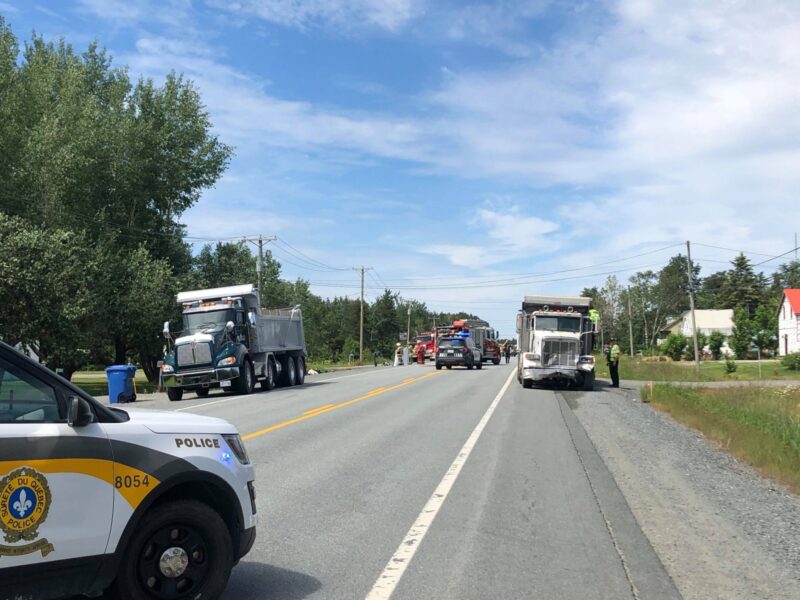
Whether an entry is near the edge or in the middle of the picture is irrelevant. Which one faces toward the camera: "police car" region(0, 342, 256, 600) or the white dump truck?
the white dump truck

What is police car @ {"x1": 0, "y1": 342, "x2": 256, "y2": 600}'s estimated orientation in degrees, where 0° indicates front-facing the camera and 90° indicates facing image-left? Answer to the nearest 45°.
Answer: approximately 270°

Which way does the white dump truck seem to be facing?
toward the camera

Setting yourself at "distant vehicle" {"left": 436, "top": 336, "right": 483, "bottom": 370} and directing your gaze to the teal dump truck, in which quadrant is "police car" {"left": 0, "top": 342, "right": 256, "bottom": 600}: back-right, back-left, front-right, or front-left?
front-left

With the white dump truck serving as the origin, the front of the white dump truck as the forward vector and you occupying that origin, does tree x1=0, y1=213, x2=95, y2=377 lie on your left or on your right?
on your right

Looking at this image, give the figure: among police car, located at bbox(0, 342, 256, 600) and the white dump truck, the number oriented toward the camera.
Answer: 1

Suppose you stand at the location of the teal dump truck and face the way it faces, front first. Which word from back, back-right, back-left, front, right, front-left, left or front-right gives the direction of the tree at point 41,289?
right

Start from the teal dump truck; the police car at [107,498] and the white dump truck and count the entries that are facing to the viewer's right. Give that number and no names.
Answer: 1

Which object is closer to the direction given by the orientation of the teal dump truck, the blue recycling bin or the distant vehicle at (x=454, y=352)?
the blue recycling bin

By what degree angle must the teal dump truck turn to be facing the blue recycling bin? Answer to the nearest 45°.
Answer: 0° — it already faces it

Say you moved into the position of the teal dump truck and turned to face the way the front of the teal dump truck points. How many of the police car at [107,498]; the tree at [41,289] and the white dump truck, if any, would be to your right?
1

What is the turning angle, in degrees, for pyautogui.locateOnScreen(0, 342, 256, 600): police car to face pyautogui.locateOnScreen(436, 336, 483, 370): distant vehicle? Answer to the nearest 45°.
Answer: approximately 45° to its left

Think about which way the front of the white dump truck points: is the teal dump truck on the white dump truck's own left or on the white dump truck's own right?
on the white dump truck's own right

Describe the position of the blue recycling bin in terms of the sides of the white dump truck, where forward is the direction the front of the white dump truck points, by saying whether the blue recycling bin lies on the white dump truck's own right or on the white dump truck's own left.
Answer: on the white dump truck's own right
